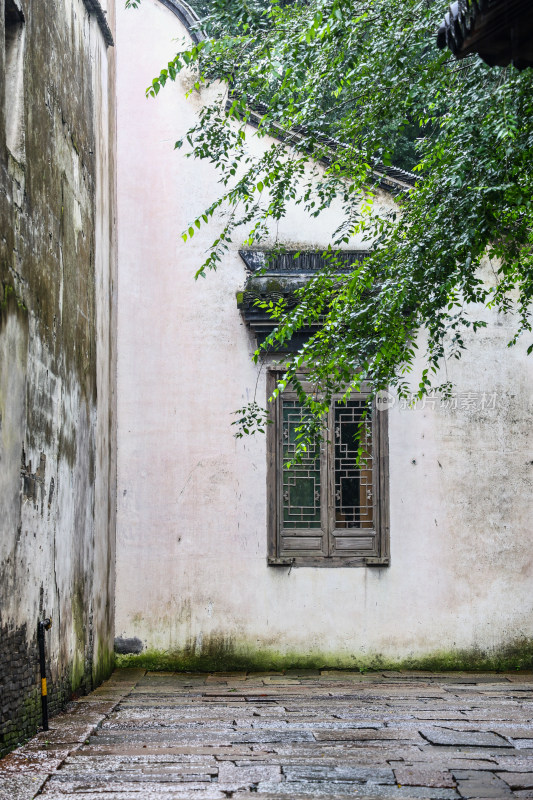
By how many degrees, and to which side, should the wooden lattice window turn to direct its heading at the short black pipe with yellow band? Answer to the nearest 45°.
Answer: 0° — it already faces it

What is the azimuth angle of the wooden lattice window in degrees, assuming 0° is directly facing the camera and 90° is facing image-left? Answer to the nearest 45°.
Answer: approximately 0°
